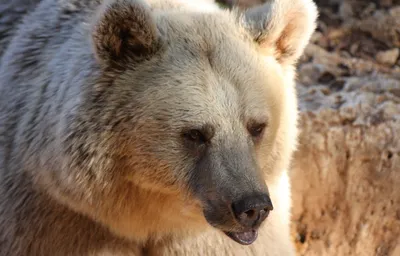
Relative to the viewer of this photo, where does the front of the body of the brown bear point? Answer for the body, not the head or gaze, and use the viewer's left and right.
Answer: facing the viewer and to the right of the viewer

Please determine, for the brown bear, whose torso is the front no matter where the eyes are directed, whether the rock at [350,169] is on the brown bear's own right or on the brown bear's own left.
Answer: on the brown bear's own left

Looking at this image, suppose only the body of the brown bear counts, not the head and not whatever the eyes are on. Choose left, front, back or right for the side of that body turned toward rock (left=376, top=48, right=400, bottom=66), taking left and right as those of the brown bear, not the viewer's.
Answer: left

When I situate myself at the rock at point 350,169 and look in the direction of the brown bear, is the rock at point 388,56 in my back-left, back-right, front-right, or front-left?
back-right
